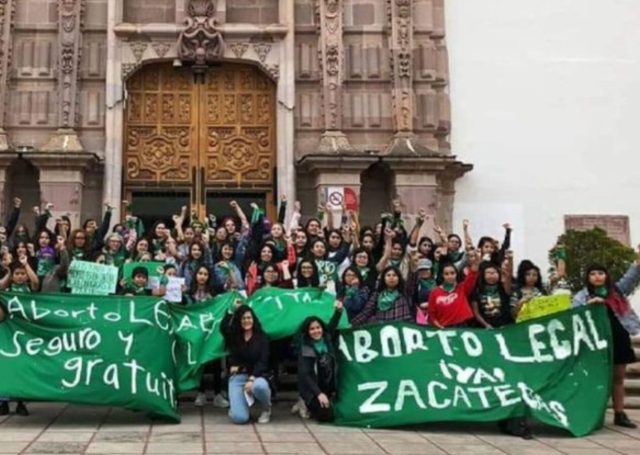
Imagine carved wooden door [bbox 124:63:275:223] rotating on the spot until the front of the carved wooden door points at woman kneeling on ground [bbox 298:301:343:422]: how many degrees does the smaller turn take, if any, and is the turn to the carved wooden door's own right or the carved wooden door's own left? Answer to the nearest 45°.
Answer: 0° — it already faces them

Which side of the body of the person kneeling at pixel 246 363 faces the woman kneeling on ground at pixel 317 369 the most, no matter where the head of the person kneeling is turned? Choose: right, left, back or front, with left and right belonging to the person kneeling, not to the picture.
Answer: left

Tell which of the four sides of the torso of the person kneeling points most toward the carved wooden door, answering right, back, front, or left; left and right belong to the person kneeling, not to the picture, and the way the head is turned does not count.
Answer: back

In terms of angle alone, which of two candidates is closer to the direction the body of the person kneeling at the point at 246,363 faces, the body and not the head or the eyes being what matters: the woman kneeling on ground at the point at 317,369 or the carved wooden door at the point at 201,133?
the woman kneeling on ground

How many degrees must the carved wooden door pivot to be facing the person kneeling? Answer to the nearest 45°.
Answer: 0° — it already faces them

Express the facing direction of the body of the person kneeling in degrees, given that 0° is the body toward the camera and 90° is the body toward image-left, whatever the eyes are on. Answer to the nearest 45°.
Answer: approximately 0°

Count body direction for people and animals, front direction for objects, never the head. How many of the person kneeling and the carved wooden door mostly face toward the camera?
2
